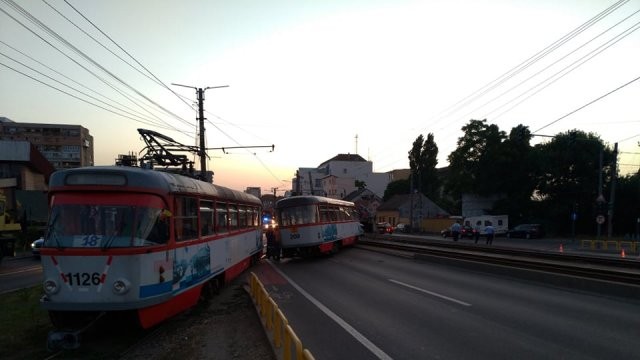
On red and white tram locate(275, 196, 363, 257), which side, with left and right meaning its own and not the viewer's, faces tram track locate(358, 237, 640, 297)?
left

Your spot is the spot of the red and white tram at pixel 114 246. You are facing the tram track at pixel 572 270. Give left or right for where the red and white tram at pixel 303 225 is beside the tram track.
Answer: left

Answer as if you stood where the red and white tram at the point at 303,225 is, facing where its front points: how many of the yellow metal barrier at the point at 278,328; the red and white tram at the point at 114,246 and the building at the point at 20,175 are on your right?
1

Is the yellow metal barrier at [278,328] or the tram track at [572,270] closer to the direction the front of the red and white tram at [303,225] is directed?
the yellow metal barrier

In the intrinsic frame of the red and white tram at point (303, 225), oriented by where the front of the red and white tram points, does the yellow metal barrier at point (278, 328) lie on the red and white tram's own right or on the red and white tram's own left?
on the red and white tram's own left

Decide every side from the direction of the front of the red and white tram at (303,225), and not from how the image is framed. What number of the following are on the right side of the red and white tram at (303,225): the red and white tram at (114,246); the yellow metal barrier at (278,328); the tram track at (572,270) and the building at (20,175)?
1

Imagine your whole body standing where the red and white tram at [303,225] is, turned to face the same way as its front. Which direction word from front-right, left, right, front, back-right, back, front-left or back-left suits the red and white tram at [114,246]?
front-left

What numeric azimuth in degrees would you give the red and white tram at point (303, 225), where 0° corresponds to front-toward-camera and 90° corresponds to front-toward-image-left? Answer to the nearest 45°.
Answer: approximately 45°

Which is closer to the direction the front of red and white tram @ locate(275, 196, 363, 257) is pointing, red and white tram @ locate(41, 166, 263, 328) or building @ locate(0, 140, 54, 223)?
the red and white tram

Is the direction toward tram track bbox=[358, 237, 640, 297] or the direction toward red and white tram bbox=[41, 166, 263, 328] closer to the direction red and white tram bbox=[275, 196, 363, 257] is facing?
the red and white tram

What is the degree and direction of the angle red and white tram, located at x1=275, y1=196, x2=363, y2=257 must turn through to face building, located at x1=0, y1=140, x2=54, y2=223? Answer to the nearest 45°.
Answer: approximately 90° to its right
